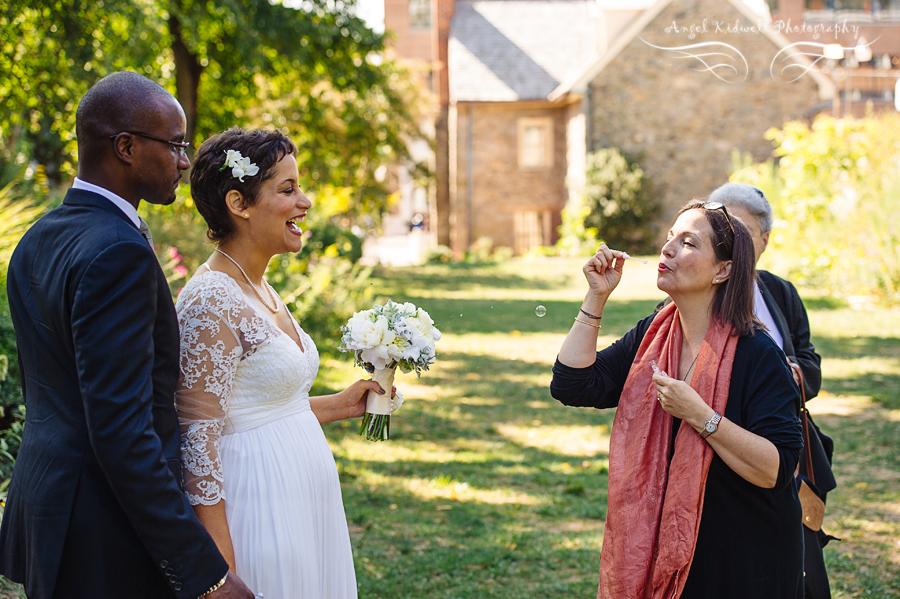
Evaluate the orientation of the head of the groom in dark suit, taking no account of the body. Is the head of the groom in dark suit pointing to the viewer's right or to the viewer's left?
to the viewer's right

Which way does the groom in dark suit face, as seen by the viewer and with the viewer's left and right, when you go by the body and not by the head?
facing away from the viewer and to the right of the viewer

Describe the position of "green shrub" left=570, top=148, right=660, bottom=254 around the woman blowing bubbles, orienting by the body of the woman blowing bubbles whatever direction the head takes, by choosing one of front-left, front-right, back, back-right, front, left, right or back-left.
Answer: back-right

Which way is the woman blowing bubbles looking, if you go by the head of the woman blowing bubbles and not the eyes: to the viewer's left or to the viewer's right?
to the viewer's left

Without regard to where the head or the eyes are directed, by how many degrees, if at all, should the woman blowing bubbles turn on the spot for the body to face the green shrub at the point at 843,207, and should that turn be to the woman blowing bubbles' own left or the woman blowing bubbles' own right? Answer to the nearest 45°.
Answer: approximately 135° to the woman blowing bubbles' own right

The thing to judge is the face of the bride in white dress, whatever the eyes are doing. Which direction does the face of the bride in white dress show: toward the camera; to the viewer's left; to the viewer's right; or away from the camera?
to the viewer's right

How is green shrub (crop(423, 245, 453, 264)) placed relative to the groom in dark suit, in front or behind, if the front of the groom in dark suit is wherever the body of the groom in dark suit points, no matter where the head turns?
in front

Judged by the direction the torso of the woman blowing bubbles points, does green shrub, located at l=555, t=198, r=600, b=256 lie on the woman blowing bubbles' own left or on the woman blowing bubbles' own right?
on the woman blowing bubbles' own right

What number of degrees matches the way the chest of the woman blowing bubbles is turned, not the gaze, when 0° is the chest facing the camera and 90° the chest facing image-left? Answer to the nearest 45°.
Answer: approximately 45°

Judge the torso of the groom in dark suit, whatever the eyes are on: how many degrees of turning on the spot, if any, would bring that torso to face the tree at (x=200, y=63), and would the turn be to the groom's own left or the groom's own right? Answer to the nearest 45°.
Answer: approximately 45° to the groom's own left

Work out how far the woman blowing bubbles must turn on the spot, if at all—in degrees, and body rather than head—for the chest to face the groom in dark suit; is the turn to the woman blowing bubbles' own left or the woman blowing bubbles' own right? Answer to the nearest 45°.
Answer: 0° — they already face them
